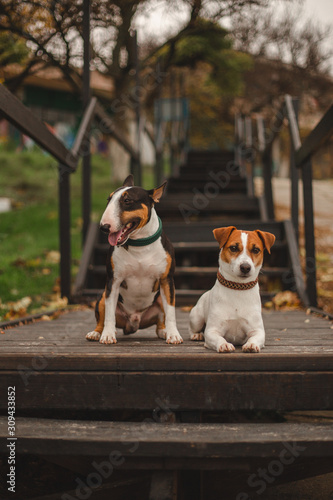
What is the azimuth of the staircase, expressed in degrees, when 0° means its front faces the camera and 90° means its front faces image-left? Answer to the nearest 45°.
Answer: approximately 0°

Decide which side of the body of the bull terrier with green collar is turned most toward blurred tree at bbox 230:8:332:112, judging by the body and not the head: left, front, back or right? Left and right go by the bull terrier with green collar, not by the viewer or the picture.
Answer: back

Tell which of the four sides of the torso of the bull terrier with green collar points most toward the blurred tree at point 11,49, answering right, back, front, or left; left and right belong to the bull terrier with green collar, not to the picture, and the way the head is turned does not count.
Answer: back

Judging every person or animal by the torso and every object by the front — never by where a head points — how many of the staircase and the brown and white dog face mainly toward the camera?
2

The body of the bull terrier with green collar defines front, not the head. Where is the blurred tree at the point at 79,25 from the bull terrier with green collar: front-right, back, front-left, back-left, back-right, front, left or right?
back

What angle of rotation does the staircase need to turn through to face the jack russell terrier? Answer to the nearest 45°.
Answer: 0° — it already faces it

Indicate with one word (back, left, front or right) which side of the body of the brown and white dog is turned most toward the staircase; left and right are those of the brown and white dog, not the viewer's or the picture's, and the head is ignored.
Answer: back

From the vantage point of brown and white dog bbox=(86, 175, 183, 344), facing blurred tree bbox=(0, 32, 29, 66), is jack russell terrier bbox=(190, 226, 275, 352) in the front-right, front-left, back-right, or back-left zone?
back-right
